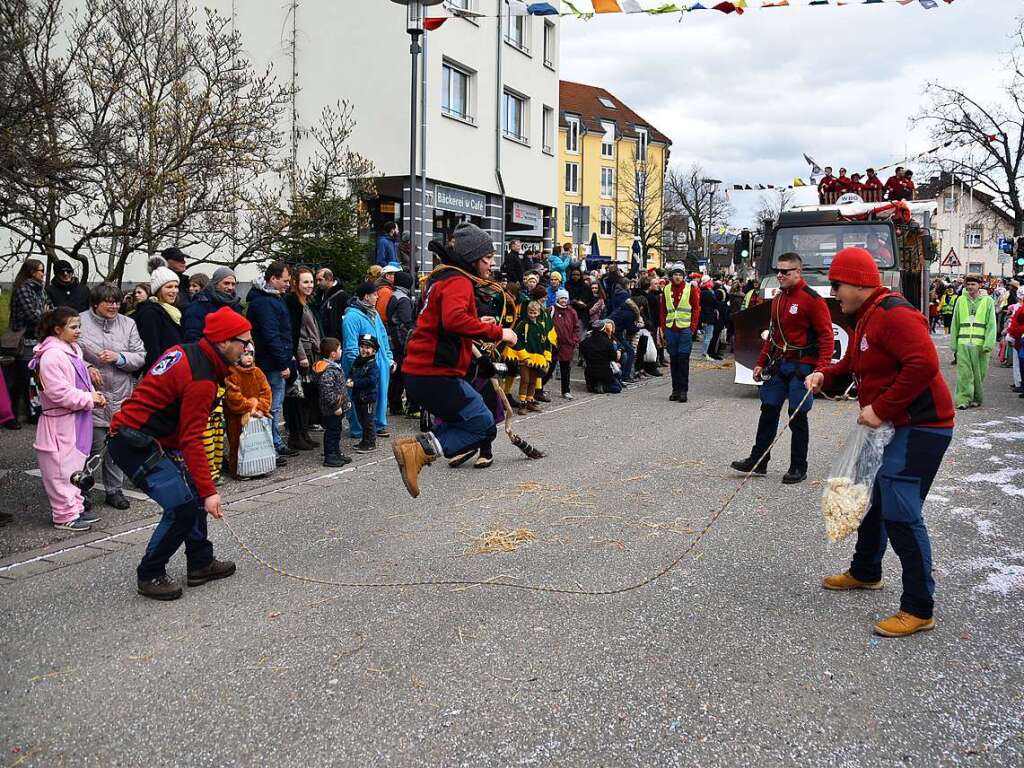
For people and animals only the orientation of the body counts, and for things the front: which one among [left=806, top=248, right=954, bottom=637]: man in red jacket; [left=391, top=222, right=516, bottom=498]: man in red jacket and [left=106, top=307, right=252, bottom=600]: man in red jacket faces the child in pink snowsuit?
[left=806, top=248, right=954, bottom=637]: man in red jacket

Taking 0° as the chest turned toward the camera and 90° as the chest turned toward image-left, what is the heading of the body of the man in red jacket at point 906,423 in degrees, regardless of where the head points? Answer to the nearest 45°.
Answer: approximately 90°

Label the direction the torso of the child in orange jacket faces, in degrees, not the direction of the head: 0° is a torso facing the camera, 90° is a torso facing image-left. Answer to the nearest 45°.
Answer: approximately 315°

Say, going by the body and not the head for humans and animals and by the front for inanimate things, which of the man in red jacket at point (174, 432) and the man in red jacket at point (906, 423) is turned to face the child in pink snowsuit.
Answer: the man in red jacket at point (906, 423)

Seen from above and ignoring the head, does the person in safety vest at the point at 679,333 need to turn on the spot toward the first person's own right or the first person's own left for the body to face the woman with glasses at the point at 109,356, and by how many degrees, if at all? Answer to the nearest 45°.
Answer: approximately 45° to the first person's own right

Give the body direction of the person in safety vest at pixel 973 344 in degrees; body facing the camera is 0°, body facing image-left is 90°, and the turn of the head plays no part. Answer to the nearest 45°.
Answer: approximately 0°

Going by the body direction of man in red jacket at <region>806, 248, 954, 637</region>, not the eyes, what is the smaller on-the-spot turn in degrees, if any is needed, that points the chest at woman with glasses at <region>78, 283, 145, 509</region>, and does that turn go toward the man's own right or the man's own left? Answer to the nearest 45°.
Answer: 0° — they already face them

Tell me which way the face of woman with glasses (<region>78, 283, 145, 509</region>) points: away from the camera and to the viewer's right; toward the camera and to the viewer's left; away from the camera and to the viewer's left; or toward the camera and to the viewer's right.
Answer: toward the camera and to the viewer's right

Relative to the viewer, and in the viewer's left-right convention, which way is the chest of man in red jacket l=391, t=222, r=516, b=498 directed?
facing to the right of the viewer

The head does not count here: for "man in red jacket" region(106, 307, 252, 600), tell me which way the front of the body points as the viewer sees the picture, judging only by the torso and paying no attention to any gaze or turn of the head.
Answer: to the viewer's right

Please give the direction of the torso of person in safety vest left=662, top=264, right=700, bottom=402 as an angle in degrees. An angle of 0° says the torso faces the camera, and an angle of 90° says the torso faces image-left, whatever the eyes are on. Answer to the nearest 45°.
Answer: approximately 0°

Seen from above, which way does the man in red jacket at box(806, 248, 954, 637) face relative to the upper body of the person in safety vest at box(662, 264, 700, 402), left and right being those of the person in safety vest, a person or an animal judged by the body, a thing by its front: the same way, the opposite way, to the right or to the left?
to the right
